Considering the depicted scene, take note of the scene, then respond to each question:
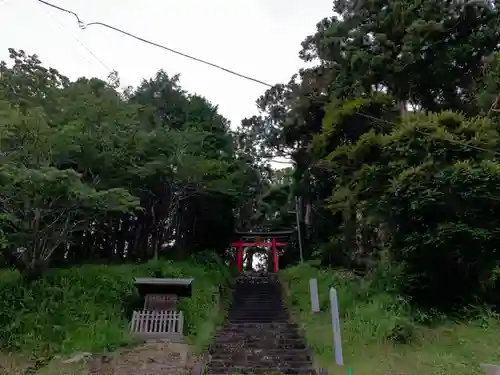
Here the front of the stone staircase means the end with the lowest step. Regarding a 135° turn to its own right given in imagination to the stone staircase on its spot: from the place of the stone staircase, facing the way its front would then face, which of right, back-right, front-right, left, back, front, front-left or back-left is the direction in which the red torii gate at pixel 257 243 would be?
front-right

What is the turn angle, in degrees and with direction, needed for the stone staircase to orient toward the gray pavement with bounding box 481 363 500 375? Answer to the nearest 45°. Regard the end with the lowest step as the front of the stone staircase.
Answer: approximately 45° to its left

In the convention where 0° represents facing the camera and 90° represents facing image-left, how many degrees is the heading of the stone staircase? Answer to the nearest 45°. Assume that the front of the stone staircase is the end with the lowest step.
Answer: approximately 0°

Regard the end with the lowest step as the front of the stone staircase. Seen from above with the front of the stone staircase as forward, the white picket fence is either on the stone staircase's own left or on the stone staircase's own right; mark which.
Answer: on the stone staircase's own right
